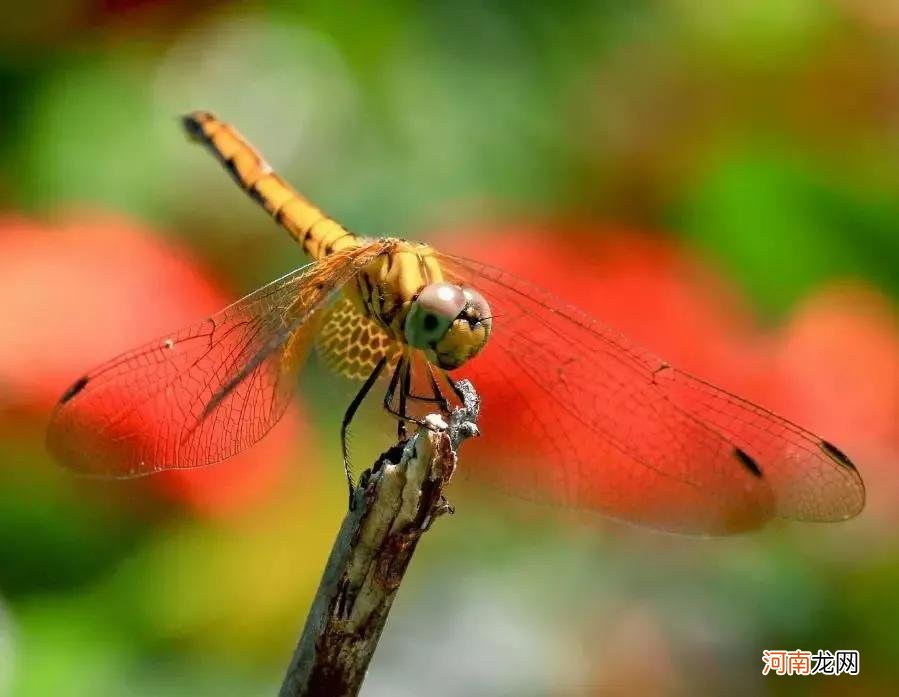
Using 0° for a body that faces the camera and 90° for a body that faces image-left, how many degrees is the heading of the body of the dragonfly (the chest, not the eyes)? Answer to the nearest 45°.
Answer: approximately 315°

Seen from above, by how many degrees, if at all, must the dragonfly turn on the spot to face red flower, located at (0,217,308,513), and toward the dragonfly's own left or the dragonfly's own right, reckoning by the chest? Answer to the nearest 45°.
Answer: approximately 180°
